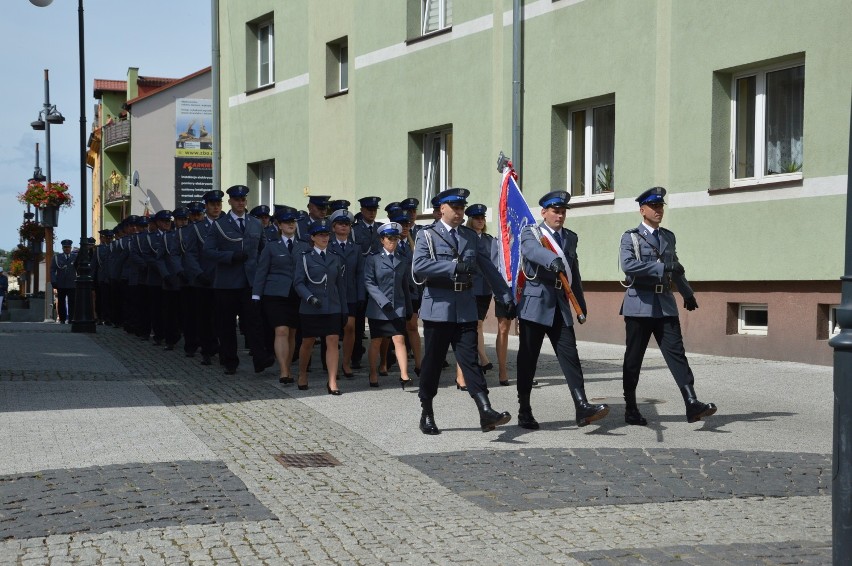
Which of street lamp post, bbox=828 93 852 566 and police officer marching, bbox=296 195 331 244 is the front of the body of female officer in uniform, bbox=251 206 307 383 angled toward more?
the street lamp post

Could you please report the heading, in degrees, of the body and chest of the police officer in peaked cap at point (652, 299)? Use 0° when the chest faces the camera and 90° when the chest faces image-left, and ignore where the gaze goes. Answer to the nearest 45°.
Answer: approximately 315°

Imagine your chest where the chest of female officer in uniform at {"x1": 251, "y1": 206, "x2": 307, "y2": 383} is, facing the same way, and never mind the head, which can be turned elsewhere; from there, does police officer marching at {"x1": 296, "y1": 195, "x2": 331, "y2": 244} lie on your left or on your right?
on your left

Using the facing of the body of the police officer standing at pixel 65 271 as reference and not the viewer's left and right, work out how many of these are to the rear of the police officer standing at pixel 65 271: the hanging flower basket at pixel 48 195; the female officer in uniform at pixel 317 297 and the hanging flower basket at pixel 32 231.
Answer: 2

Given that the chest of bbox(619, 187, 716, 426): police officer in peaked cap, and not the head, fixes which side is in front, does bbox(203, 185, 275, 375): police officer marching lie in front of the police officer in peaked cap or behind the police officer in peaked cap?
behind

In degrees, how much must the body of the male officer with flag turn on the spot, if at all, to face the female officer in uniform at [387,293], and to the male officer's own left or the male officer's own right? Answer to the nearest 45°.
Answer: approximately 180°

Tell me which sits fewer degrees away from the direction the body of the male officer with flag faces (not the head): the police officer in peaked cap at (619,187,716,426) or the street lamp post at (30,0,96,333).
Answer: the police officer in peaked cap

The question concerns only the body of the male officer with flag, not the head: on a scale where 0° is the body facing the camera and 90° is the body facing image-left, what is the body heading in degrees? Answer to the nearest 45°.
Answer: approximately 315°

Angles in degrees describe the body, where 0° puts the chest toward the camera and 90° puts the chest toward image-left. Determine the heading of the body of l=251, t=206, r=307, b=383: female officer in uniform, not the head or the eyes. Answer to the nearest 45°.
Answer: approximately 315°
